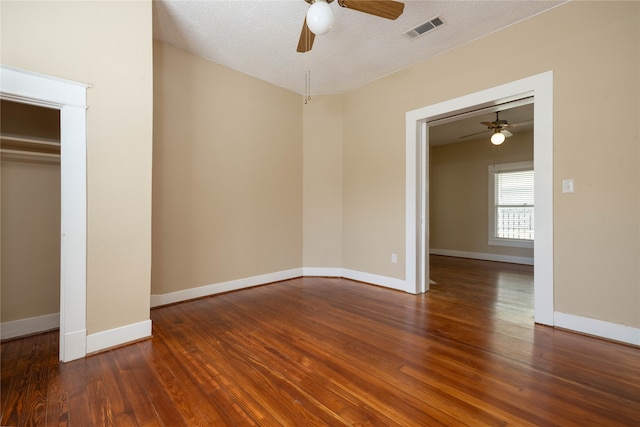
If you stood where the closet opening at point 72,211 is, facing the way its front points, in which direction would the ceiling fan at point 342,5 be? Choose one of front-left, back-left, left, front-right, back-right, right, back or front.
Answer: front

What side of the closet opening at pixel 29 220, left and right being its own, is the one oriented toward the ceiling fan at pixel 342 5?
front

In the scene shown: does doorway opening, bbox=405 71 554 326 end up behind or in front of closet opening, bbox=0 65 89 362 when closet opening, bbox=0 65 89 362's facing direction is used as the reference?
in front

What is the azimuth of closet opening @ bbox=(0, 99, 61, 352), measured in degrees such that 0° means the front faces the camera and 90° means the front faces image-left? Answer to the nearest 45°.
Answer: approximately 315°

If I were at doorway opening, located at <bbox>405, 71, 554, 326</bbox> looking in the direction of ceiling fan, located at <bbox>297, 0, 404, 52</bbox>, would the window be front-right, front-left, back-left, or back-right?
back-right

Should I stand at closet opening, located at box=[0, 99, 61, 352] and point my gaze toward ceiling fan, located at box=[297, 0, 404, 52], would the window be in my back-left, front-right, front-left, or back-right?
front-left
